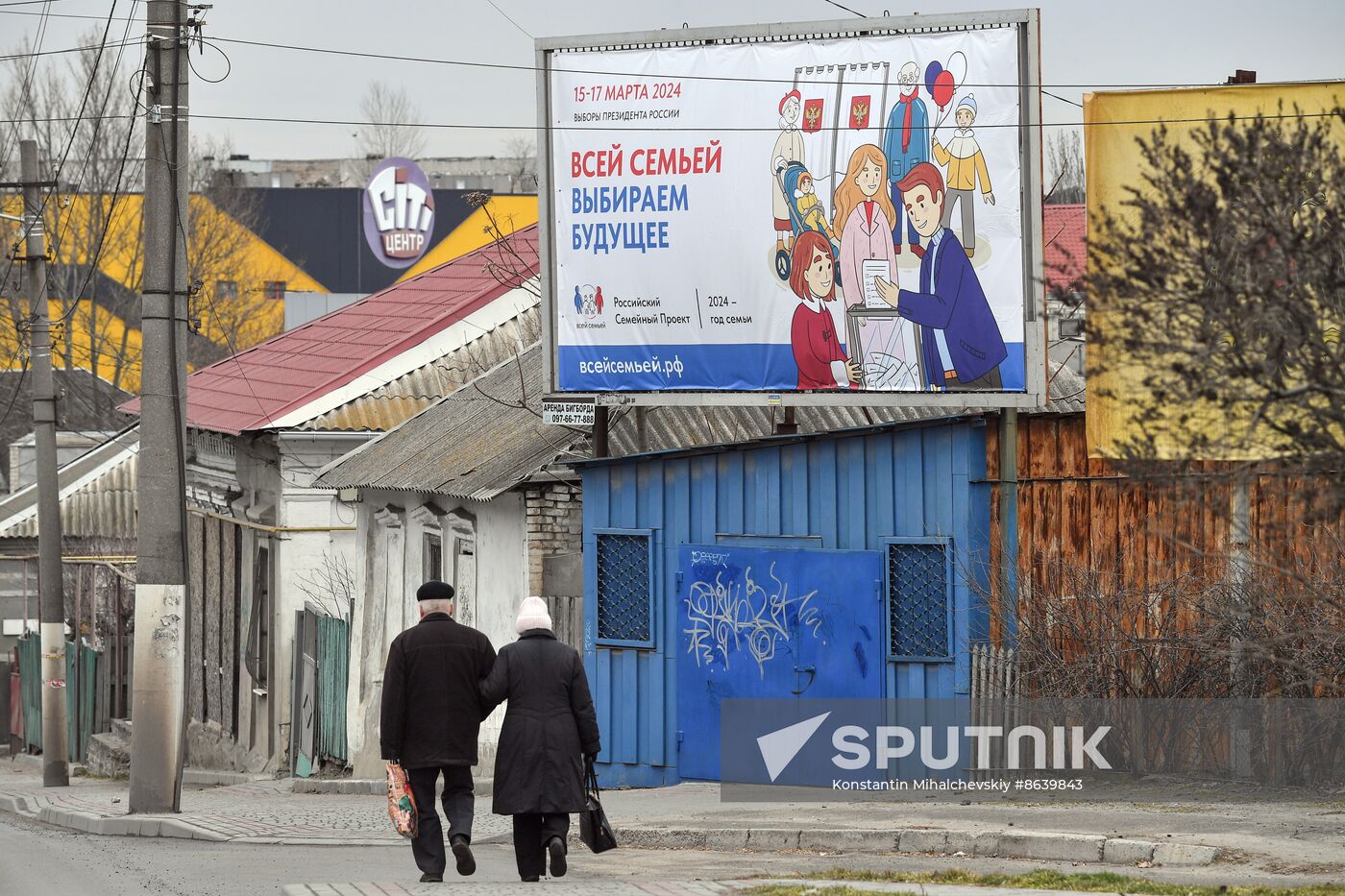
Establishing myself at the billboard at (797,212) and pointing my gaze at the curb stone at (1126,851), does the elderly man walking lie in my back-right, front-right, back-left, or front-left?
front-right

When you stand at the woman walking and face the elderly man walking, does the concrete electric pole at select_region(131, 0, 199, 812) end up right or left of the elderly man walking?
right

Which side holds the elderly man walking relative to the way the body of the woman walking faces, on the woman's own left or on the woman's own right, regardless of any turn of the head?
on the woman's own left

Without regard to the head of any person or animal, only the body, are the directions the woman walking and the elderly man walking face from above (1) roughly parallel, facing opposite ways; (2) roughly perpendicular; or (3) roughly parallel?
roughly parallel

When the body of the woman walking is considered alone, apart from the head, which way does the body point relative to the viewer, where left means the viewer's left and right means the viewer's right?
facing away from the viewer

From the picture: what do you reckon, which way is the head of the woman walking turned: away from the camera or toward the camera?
away from the camera

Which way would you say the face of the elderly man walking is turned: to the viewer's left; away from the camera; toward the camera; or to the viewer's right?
away from the camera

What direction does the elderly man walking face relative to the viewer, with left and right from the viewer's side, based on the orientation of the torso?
facing away from the viewer

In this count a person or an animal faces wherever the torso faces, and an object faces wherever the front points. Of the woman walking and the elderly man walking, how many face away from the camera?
2

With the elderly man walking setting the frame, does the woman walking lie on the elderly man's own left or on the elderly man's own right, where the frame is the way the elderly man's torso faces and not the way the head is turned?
on the elderly man's own right

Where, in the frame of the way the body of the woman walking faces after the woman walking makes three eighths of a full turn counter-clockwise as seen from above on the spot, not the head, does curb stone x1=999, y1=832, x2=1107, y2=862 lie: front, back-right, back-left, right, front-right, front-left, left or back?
back-left

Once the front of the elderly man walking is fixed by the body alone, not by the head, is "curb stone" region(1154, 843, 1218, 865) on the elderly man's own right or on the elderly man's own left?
on the elderly man's own right
